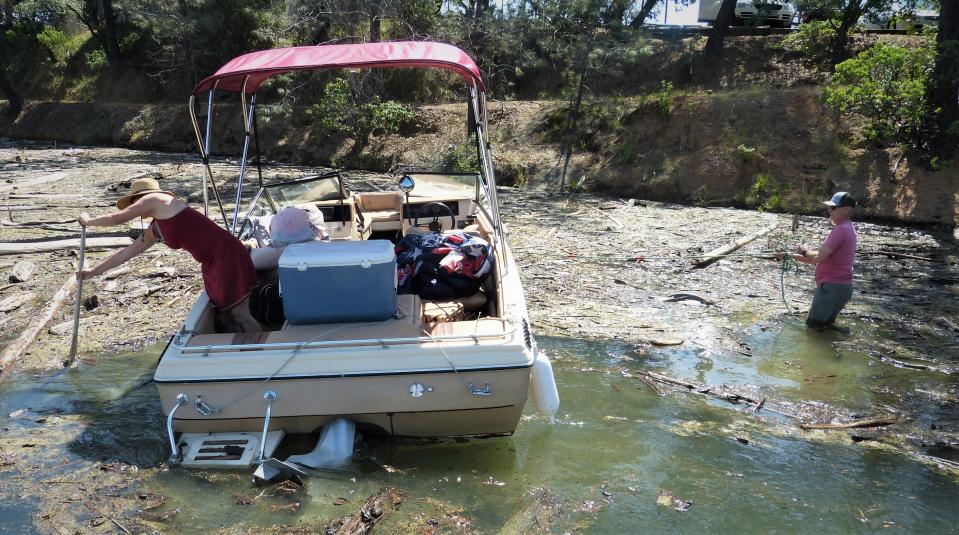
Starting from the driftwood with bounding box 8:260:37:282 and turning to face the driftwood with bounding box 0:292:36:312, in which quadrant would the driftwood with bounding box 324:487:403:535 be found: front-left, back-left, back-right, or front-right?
front-left

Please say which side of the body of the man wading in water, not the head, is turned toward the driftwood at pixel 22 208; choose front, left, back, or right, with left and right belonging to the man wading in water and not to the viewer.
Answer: front

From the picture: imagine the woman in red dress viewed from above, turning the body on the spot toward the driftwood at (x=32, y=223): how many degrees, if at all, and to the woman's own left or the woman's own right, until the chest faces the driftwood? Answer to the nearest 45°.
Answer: approximately 90° to the woman's own right

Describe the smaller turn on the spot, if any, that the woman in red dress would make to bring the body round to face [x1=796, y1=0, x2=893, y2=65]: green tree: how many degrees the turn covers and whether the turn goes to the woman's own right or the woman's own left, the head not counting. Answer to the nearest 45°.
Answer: approximately 135° to the woman's own right

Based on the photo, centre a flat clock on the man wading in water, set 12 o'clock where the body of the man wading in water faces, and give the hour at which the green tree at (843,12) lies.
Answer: The green tree is roughly at 3 o'clock from the man wading in water.

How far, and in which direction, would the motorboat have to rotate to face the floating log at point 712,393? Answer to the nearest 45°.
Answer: approximately 90° to its right

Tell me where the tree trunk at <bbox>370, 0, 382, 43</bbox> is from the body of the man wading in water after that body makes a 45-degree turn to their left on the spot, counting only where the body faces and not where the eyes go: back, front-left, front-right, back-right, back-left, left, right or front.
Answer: right

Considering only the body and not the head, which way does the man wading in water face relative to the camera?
to the viewer's left

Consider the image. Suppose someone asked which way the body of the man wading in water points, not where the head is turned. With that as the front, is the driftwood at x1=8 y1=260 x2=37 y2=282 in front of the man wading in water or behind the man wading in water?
in front

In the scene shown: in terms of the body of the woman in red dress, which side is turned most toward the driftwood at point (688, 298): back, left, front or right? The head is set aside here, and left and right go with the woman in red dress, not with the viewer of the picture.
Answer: back

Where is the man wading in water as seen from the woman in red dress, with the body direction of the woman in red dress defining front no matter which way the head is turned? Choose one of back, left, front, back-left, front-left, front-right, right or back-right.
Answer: back

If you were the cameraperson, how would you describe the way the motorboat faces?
facing away from the viewer

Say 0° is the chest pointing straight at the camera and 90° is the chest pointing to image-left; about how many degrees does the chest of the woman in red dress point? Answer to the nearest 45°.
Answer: approximately 90°

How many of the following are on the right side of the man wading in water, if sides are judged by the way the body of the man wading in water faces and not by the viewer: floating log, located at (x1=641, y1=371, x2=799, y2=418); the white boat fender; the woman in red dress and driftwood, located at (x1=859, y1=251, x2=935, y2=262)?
1

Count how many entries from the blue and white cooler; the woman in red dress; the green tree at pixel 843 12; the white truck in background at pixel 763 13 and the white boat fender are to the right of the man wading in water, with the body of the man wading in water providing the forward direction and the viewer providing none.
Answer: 2
